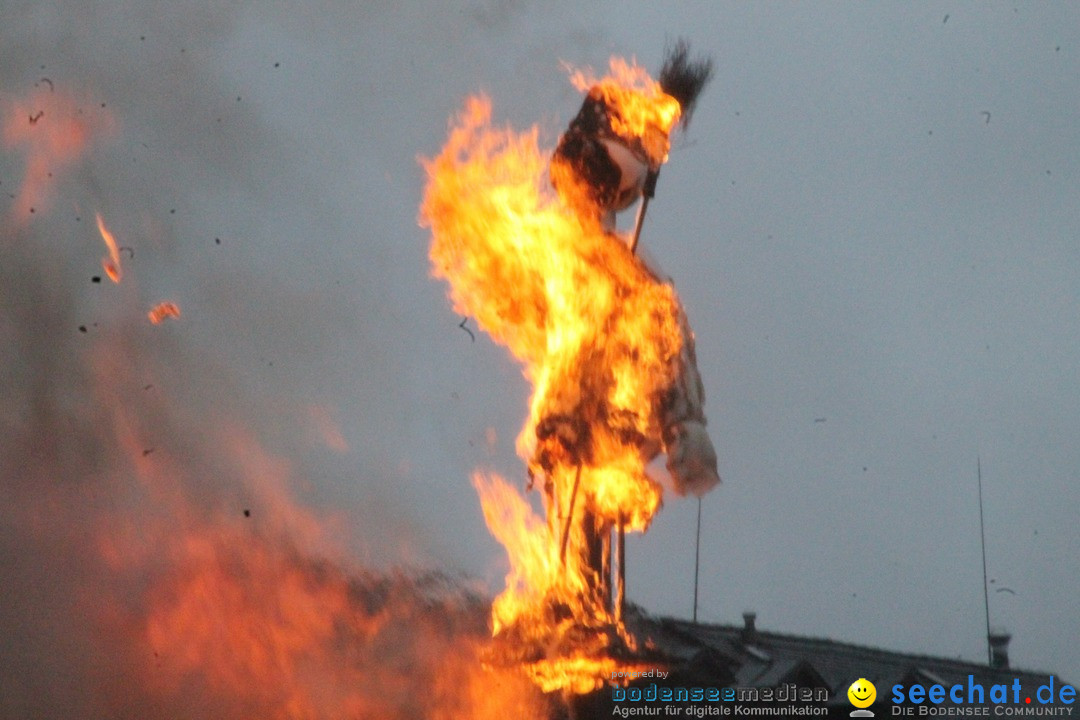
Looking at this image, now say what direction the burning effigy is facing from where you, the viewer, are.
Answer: facing the viewer and to the right of the viewer
